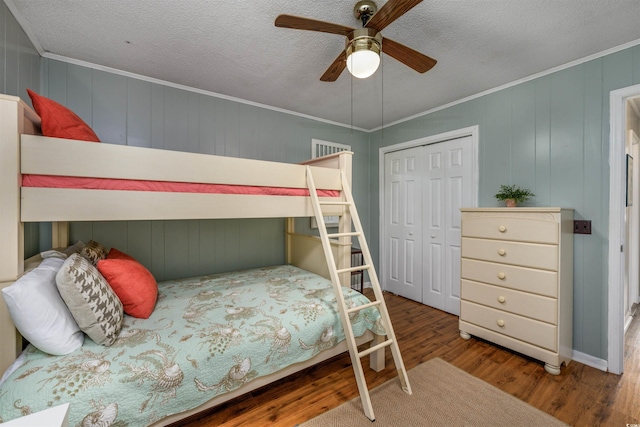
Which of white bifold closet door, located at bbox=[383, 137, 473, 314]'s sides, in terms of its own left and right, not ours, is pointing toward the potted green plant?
left

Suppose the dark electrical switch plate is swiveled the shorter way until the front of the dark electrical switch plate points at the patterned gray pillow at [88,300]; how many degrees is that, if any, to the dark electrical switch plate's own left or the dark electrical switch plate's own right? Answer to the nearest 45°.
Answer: approximately 45° to the dark electrical switch plate's own right

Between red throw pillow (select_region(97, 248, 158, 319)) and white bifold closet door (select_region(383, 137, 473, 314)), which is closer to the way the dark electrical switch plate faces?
the red throw pillow

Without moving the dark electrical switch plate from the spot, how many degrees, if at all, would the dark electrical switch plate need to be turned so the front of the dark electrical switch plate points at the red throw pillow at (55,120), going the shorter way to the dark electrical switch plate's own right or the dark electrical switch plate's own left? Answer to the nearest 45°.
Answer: approximately 45° to the dark electrical switch plate's own right

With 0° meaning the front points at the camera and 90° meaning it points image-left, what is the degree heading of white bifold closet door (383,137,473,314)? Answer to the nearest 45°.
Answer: approximately 45°

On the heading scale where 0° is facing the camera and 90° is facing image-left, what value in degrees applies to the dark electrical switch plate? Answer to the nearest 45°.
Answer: approximately 0°

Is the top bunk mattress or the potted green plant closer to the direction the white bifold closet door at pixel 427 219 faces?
the top bunk mattress
